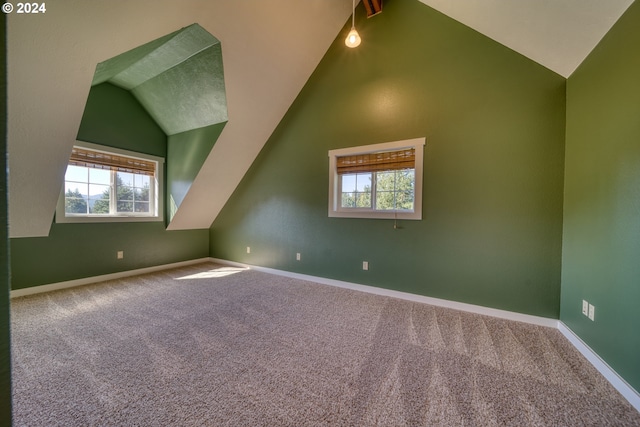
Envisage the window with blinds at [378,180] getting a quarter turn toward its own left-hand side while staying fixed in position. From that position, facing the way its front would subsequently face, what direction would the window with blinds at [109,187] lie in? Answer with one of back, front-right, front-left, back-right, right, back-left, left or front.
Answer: back-right

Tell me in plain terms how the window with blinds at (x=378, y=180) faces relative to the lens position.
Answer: facing the viewer and to the left of the viewer
